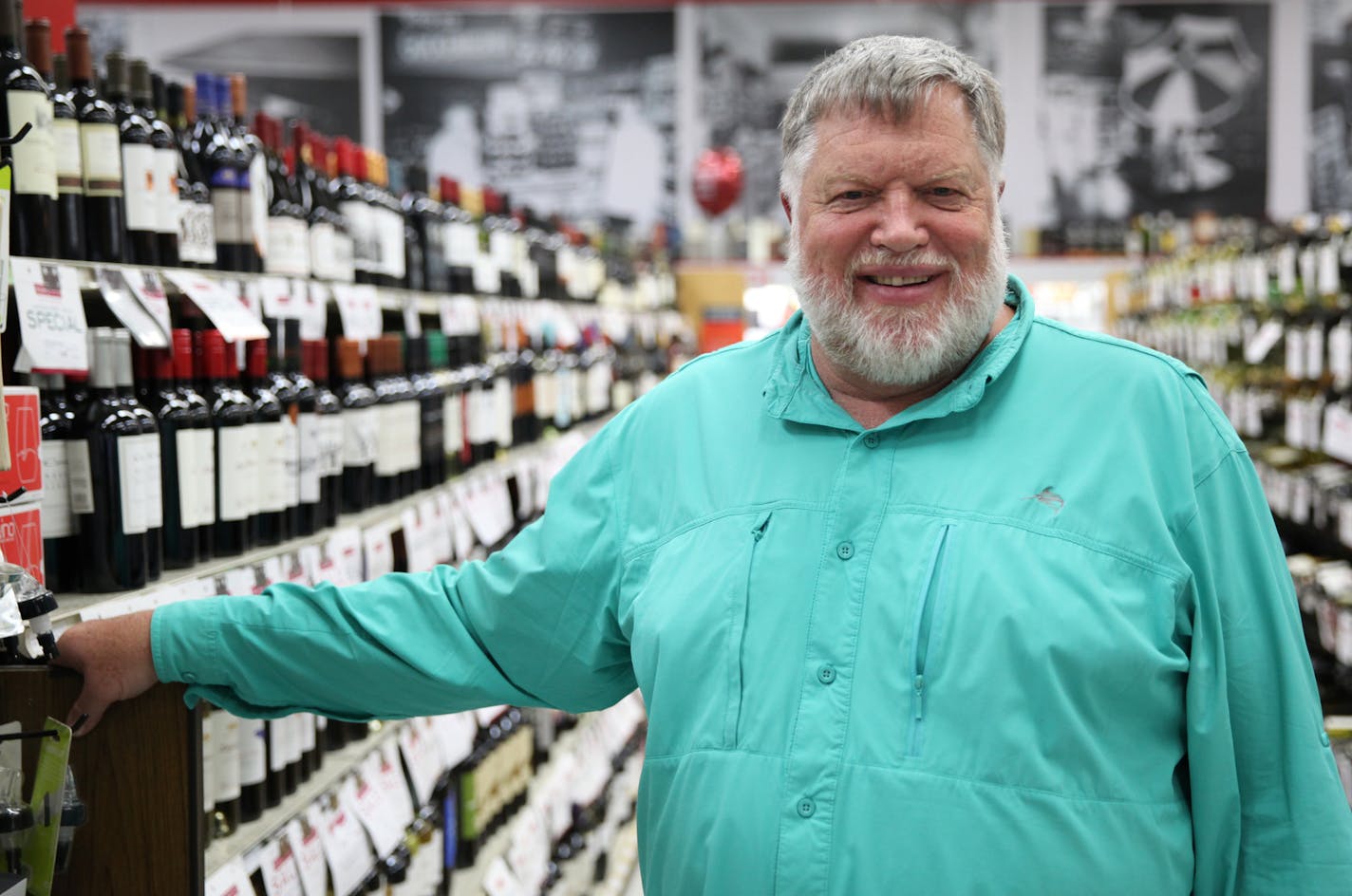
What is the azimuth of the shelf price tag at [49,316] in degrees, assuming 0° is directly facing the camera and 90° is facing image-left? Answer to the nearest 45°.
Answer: approximately 315°

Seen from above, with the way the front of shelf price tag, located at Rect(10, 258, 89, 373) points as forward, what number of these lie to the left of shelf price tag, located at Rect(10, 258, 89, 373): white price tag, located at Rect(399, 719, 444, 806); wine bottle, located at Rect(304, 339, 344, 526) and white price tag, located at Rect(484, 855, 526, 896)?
3

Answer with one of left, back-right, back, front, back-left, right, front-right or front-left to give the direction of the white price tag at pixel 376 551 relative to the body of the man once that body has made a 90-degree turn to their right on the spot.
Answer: front-right

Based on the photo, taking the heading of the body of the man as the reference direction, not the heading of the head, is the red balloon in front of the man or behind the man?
behind

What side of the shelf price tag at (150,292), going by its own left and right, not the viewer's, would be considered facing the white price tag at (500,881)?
left

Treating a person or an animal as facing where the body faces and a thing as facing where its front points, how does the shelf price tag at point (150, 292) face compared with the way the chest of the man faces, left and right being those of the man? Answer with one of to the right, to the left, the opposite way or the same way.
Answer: to the left

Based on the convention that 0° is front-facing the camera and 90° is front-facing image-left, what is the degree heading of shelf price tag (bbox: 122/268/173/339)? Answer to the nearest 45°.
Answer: approximately 315°
